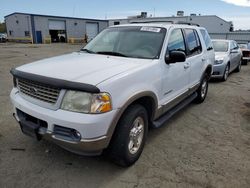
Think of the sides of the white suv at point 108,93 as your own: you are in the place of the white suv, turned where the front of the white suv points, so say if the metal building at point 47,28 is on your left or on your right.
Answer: on your right
